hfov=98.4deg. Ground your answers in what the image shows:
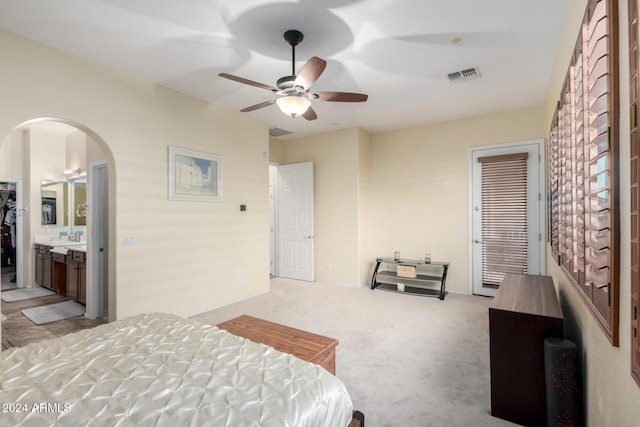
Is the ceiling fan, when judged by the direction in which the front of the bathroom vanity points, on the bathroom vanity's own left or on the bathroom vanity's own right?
on the bathroom vanity's own left

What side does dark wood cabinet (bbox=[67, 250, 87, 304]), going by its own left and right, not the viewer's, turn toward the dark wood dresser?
left

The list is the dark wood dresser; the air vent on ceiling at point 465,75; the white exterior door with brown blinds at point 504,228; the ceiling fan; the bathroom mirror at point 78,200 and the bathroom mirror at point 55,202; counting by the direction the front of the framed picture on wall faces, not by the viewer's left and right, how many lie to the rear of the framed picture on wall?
2

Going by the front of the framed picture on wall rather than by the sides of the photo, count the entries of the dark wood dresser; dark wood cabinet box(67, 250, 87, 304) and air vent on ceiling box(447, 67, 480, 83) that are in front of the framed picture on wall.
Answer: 2

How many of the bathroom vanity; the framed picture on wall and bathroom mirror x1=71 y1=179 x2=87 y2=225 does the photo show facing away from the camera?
0

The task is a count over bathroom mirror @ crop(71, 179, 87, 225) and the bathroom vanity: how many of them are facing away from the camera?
0

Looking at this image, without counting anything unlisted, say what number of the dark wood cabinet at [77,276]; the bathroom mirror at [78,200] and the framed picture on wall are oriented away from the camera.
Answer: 0

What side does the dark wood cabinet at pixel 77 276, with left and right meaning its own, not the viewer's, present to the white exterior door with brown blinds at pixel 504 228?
left

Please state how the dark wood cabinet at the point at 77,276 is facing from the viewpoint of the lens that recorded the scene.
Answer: facing the viewer and to the left of the viewer

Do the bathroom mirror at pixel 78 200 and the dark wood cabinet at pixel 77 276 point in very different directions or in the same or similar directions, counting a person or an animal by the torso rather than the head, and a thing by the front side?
same or similar directions

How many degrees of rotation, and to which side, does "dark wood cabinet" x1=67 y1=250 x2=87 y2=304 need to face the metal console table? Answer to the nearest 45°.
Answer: approximately 90° to its left

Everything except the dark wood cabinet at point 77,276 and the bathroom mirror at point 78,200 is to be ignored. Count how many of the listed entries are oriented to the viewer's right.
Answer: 0

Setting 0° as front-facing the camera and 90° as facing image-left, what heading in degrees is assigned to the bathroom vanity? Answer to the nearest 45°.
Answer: approximately 45°

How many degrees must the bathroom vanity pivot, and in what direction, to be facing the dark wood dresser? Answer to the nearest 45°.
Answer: approximately 45° to its left

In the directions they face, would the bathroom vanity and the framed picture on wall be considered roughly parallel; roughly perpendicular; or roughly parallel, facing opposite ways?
roughly perpendicular

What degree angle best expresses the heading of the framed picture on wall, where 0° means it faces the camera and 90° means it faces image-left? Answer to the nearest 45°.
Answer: approximately 315°

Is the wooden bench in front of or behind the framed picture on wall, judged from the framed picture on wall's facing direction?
in front
